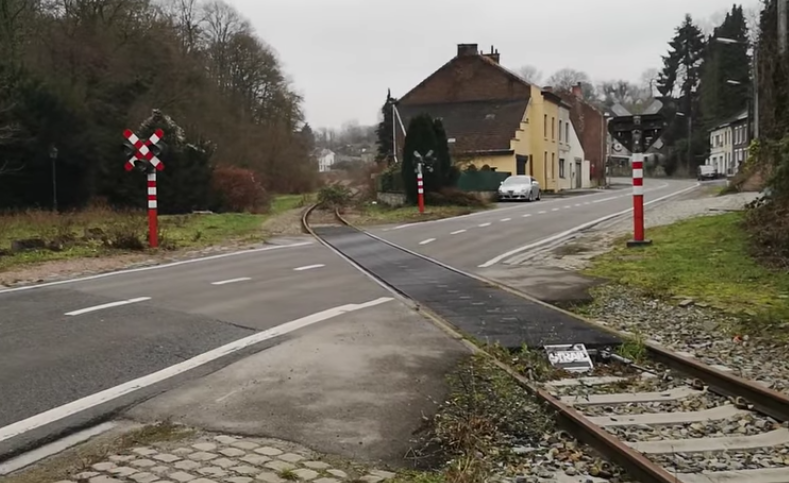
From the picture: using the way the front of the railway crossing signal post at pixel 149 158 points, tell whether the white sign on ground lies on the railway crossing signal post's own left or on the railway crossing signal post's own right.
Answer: on the railway crossing signal post's own left

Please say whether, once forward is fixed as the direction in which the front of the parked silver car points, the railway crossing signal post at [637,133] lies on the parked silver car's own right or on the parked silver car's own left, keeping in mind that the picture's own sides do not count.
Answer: on the parked silver car's own left

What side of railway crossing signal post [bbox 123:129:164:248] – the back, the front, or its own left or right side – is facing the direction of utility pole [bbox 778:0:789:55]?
left

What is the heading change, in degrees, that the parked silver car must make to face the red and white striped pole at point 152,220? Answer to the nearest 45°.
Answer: approximately 45° to its left

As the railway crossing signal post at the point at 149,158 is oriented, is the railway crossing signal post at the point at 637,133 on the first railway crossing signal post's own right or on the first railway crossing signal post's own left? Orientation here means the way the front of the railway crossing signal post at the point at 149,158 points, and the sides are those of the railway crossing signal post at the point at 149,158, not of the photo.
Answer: on the first railway crossing signal post's own left

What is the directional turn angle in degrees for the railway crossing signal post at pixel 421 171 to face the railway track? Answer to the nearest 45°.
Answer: approximately 135° to its right

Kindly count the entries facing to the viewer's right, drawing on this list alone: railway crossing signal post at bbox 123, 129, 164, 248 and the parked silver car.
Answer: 0

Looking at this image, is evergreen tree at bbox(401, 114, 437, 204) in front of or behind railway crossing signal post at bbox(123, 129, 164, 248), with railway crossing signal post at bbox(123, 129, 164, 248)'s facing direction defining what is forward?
behind

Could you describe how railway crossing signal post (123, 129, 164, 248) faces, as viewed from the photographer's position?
facing the viewer and to the left of the viewer

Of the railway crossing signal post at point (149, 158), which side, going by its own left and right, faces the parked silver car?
back

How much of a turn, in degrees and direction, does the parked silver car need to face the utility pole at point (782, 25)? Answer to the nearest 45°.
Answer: approximately 45° to its left
